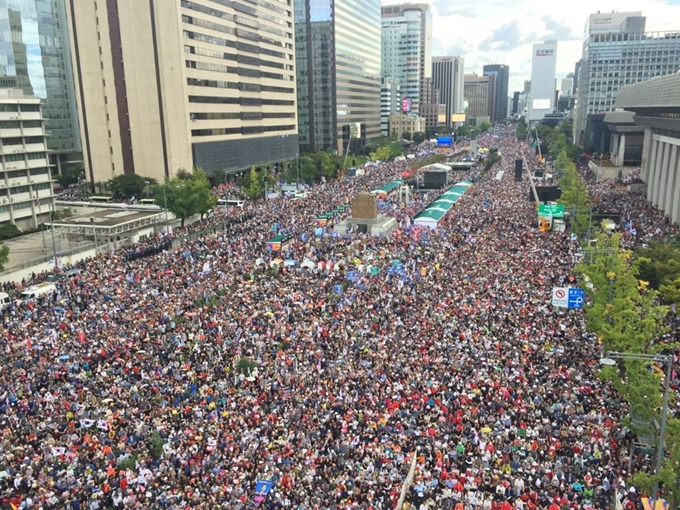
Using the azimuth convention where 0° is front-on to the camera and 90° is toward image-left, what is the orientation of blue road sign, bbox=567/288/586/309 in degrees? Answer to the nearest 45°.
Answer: approximately 0°

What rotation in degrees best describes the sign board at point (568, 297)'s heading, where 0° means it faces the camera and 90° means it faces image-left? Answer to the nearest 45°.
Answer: approximately 0°

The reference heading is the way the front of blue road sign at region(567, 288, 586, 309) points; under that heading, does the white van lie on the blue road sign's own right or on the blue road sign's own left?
on the blue road sign's own right

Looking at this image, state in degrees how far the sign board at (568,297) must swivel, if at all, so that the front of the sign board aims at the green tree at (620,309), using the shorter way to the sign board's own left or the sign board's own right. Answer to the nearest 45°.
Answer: approximately 45° to the sign board's own left

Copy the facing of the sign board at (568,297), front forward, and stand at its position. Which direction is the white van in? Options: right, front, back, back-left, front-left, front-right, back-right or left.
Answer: right
